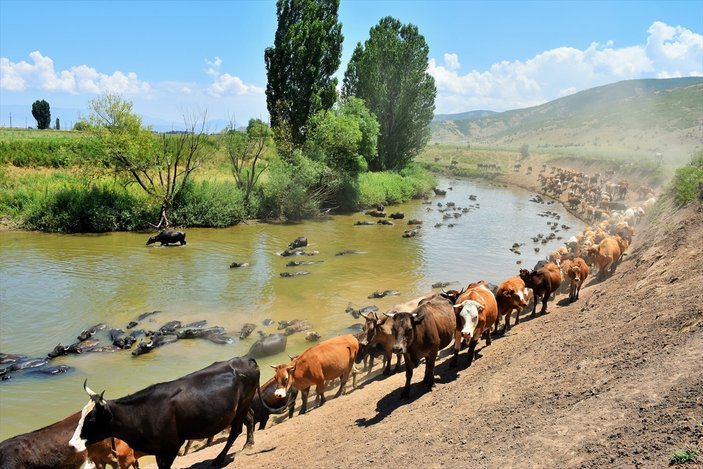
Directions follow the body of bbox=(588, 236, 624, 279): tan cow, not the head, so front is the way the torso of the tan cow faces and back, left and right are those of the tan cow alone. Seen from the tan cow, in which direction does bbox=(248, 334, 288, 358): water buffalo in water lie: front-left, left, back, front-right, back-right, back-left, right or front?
front

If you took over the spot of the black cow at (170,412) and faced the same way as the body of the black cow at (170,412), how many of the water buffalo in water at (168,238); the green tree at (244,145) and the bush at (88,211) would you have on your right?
3

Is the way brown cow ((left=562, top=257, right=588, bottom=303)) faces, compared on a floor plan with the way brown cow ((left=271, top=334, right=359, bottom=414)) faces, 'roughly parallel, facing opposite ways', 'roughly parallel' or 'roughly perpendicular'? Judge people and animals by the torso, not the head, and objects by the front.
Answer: roughly parallel

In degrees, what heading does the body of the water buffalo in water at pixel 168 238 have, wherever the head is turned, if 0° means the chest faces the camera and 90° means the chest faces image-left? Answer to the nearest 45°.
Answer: approximately 90°

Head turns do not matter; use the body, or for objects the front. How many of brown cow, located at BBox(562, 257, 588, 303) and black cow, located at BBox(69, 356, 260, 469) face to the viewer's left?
1

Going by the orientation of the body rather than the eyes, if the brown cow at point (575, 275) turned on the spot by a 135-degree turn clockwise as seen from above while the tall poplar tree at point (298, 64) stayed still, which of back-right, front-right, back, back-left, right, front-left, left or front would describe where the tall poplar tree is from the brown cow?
front

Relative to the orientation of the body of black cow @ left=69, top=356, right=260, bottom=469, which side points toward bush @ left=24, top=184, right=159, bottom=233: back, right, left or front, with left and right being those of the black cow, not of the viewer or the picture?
right

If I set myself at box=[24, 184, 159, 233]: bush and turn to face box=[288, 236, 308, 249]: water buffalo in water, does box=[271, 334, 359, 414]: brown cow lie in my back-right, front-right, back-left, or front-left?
front-right

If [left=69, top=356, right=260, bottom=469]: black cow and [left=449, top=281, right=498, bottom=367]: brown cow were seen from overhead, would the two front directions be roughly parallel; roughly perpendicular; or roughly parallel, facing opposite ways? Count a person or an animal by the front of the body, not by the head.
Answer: roughly parallel

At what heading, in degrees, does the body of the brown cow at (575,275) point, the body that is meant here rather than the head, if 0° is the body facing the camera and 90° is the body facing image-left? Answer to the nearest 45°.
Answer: approximately 0°

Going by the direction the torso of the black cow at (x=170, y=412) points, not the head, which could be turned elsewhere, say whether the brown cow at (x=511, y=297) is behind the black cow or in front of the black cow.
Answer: behind

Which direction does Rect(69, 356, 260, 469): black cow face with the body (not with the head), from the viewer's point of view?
to the viewer's left
